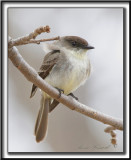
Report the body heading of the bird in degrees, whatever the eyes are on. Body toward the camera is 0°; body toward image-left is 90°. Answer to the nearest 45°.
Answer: approximately 315°
